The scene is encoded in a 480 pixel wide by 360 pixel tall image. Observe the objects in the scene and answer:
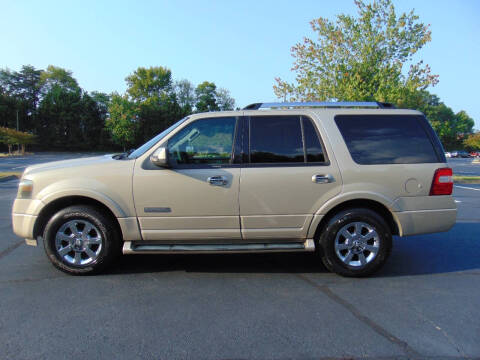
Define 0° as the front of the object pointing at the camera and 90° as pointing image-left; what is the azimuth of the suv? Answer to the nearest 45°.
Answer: approximately 90°
